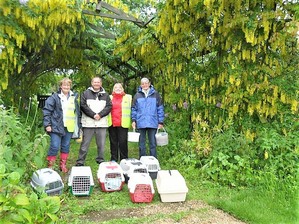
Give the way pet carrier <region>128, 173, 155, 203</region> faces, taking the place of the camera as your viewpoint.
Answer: facing the viewer

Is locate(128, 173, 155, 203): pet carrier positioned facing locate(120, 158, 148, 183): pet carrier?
no

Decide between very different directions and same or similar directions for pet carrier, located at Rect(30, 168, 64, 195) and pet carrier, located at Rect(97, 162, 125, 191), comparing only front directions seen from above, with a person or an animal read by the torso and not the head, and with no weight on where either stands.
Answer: same or similar directions

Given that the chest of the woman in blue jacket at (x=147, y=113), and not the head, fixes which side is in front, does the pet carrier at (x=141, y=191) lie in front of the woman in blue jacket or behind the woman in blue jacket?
in front

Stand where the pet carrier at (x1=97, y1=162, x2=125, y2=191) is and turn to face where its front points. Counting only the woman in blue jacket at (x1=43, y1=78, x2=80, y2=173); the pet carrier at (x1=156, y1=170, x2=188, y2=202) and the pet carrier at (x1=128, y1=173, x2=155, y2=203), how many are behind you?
1

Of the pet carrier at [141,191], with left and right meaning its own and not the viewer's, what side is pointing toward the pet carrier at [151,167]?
back

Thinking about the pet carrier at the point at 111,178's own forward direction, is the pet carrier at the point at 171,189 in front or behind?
in front

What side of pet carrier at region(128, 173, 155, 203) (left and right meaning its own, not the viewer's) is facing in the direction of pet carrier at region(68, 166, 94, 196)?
right

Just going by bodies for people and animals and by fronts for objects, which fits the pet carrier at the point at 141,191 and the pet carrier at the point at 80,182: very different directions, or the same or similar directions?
same or similar directions

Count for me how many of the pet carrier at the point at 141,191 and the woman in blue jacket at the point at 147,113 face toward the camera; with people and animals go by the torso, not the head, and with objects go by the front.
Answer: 2

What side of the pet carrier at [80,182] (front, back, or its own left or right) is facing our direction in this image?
front

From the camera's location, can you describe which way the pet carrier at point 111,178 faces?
facing the viewer and to the right of the viewer

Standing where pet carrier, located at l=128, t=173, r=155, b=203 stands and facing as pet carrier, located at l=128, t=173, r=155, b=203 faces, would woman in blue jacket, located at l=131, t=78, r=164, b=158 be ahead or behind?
behind
